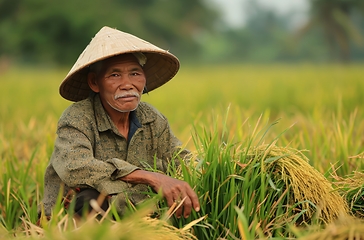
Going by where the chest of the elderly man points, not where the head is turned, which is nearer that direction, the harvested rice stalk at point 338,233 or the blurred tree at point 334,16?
the harvested rice stalk

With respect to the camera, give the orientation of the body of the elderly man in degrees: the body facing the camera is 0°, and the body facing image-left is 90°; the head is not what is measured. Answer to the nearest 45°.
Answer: approximately 315°

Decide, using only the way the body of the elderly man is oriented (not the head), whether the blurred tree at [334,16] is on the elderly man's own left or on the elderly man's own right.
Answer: on the elderly man's own left

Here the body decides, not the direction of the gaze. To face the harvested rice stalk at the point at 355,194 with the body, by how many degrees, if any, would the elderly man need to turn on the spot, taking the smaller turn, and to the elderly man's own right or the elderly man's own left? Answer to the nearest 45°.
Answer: approximately 45° to the elderly man's own left
